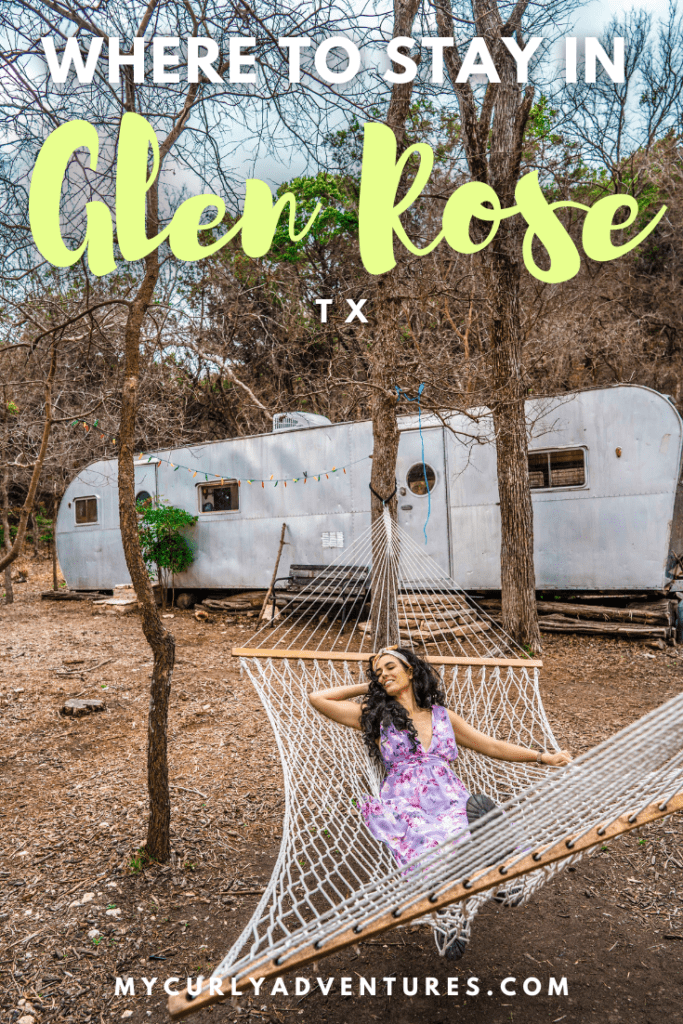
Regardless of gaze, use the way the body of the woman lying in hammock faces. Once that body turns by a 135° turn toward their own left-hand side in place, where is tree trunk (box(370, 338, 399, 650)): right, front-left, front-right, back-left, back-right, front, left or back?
front-left

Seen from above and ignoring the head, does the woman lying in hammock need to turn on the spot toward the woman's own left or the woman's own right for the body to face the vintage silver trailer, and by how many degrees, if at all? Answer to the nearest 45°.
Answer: approximately 180°

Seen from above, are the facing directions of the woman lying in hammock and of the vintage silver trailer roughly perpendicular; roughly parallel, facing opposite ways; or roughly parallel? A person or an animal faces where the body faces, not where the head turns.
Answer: roughly perpendicular

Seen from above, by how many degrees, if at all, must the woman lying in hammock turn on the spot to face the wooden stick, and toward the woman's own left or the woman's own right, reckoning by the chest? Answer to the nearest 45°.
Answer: approximately 180°

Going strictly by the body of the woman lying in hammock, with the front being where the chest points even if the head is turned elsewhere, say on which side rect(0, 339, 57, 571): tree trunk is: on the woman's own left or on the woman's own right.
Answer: on the woman's own right

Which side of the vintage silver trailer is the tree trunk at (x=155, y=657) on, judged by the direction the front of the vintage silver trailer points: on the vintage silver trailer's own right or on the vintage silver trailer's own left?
on the vintage silver trailer's own right

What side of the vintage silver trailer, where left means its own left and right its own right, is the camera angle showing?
right
